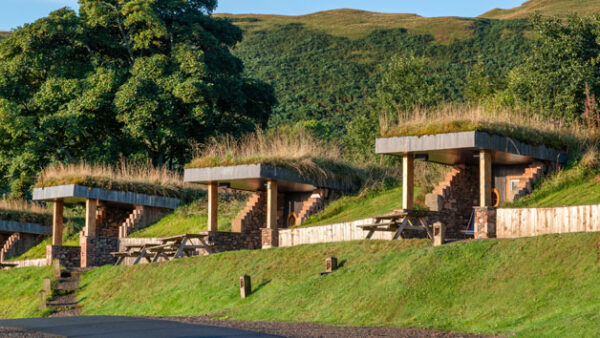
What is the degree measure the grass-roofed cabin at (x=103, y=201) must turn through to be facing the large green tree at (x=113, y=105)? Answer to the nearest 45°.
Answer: approximately 135° to its right

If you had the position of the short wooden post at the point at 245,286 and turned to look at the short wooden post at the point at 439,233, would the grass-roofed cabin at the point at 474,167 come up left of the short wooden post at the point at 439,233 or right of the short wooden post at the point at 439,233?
left

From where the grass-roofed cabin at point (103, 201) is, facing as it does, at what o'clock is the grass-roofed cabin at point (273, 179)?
the grass-roofed cabin at point (273, 179) is roughly at 9 o'clock from the grass-roofed cabin at point (103, 201).

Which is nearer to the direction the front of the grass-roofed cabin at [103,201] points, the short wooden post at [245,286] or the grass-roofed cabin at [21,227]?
the short wooden post

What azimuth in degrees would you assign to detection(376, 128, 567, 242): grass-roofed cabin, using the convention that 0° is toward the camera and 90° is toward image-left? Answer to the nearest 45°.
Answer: approximately 45°

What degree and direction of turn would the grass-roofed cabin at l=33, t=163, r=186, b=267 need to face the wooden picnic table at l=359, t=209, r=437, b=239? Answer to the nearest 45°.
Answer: approximately 90° to its left

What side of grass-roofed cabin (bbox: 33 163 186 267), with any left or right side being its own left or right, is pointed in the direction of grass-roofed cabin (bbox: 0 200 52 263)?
right

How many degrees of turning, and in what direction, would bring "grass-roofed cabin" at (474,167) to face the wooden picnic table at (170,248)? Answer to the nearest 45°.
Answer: approximately 45° to its right

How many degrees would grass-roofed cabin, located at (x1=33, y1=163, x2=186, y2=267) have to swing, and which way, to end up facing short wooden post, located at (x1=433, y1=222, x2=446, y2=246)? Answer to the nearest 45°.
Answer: approximately 90° to its left

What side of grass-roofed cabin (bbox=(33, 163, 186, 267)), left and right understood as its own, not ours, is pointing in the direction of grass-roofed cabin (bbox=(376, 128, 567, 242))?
left

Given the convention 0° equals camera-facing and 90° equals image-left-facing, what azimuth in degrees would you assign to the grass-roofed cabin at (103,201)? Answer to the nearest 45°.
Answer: approximately 45°

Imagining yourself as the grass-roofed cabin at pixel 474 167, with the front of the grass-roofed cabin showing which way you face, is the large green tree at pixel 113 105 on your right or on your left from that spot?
on your right
